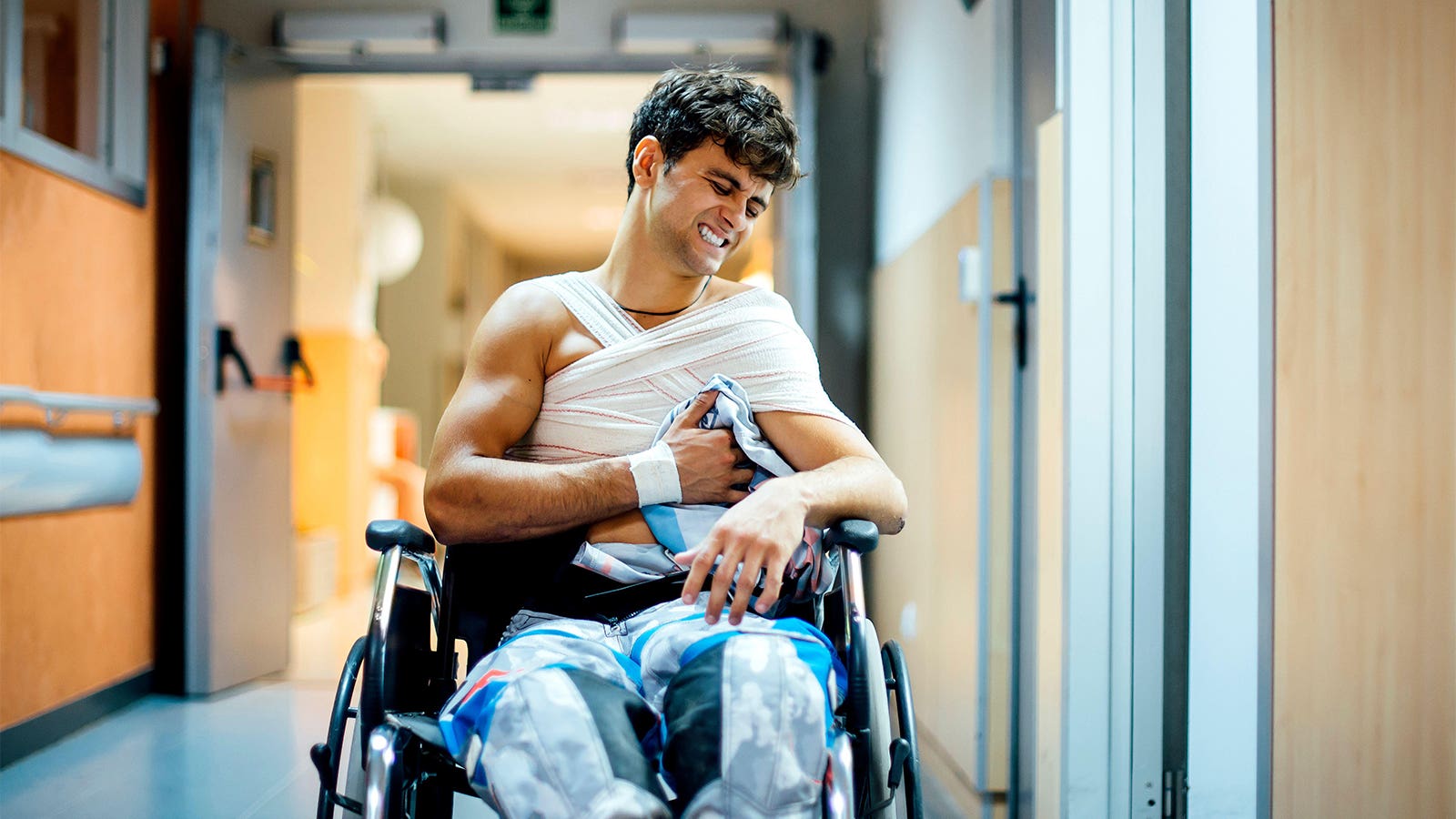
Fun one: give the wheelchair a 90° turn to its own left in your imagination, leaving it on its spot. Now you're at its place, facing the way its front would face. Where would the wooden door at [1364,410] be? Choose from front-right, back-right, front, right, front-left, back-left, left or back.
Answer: front

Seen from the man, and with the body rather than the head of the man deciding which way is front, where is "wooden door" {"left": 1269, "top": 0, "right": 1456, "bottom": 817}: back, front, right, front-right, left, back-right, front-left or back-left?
left

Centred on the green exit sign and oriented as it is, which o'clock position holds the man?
The man is roughly at 12 o'clock from the green exit sign.

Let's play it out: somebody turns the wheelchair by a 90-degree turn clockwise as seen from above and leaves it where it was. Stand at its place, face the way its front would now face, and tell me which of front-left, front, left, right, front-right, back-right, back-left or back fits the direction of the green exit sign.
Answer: right

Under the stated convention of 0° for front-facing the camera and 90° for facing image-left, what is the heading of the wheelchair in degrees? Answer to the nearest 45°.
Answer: approximately 0°

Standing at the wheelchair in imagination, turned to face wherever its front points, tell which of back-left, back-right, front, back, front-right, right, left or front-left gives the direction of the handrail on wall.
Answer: back-right

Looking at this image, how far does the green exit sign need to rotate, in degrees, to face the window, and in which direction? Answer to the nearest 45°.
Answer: approximately 90° to its right

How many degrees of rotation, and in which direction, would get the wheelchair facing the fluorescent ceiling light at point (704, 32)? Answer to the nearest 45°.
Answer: approximately 180°

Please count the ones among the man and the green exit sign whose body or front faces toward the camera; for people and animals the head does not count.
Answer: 2
